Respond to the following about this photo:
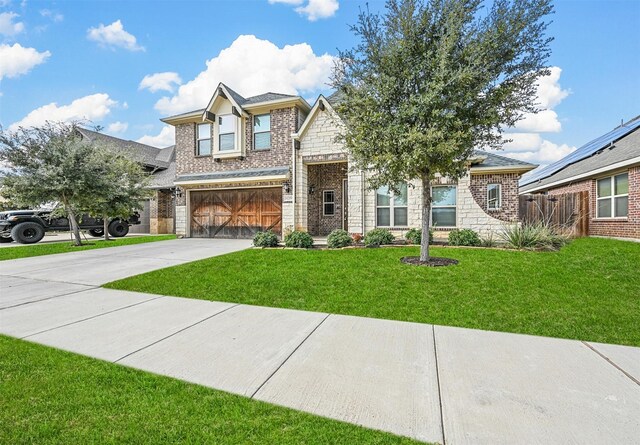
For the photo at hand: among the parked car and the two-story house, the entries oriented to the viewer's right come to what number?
0

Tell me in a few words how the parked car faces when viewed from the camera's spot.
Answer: facing the viewer and to the left of the viewer

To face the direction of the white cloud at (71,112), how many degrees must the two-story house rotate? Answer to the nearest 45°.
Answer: approximately 90° to its right

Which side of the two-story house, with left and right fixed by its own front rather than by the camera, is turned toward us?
front

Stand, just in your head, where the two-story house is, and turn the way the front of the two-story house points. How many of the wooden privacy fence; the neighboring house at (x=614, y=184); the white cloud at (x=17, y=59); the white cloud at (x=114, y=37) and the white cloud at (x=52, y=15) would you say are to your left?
2

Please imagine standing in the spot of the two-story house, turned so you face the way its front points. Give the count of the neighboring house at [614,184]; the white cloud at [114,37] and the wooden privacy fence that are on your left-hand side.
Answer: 2

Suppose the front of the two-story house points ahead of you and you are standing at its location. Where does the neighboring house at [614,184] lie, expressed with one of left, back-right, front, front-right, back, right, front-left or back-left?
left

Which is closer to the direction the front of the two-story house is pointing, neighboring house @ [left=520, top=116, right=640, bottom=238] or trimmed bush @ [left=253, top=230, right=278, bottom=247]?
the trimmed bush

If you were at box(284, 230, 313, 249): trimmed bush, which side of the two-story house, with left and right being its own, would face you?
front
